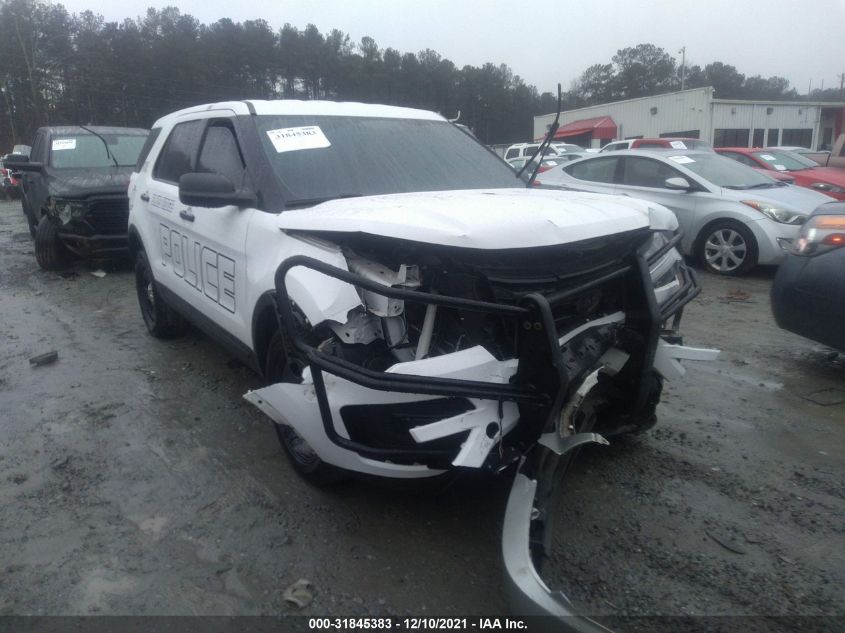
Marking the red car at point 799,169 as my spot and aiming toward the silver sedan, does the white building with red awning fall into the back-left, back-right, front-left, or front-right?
back-right

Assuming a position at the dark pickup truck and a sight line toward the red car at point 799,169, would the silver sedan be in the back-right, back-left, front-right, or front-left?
front-right

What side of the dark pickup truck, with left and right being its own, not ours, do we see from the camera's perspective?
front

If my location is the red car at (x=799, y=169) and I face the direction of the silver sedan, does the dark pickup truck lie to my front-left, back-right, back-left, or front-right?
front-right

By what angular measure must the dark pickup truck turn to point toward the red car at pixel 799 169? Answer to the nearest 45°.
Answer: approximately 90° to its left

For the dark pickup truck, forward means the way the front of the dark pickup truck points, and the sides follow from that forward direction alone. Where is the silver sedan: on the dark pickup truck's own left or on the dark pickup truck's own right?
on the dark pickup truck's own left
